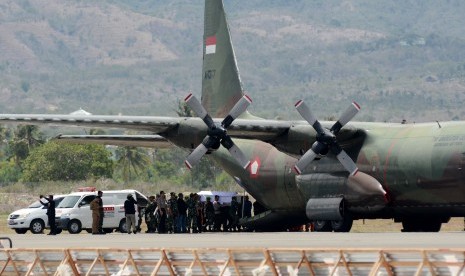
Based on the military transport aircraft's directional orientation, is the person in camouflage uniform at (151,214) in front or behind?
behind

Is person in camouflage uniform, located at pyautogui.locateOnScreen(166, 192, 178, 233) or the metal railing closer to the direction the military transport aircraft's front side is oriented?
the metal railing

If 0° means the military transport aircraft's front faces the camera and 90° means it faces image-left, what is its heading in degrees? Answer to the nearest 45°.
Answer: approximately 315°

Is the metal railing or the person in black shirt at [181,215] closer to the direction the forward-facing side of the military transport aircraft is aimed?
the metal railing
